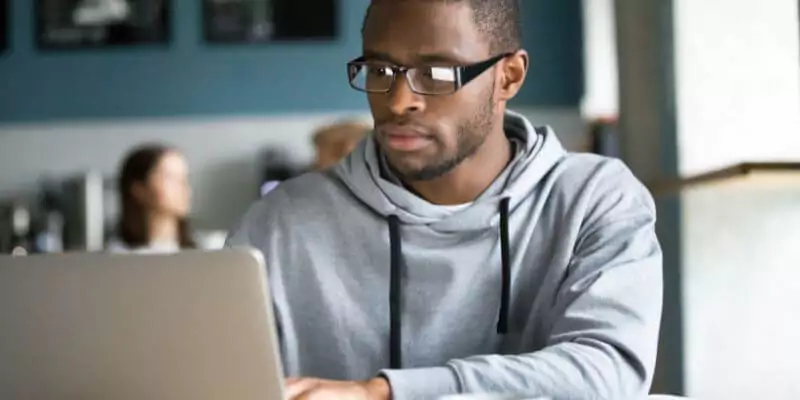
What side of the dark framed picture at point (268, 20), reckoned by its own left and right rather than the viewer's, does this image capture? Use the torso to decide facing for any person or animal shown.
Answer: front

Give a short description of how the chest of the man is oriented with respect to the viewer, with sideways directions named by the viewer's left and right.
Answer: facing the viewer and to the left of the viewer

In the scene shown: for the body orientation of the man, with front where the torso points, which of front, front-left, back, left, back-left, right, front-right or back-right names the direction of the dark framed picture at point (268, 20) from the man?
back-right

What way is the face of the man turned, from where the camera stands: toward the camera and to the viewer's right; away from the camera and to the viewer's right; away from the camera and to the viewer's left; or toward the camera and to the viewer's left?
toward the camera and to the viewer's left

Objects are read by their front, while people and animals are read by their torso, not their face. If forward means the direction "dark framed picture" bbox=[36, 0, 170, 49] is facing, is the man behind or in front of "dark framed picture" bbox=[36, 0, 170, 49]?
in front

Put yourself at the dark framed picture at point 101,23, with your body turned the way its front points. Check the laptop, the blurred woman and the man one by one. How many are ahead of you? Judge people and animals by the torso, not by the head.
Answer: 3

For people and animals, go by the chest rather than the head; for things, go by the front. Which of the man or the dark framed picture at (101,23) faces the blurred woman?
the dark framed picture

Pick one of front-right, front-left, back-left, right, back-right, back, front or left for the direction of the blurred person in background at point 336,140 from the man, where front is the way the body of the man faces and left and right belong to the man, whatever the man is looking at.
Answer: back-right

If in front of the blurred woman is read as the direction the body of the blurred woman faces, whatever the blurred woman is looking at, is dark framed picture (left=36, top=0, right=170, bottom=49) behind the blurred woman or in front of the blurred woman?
behind

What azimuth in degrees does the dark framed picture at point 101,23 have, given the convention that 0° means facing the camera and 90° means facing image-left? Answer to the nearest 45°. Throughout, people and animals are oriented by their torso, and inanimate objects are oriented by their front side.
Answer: approximately 0°

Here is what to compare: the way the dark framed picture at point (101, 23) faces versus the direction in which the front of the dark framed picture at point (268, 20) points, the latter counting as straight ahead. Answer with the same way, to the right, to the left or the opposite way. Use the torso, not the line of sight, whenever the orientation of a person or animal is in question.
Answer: the same way

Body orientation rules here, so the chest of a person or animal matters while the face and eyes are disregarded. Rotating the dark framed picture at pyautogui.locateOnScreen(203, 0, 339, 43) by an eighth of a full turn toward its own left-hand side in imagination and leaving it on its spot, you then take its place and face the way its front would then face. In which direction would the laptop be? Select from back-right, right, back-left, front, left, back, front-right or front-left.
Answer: front-right
